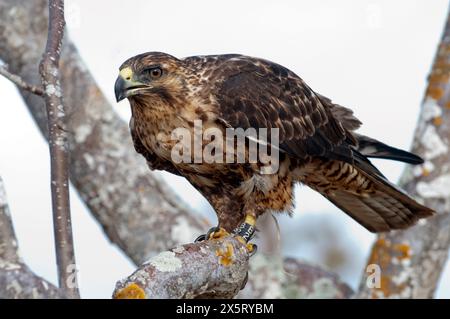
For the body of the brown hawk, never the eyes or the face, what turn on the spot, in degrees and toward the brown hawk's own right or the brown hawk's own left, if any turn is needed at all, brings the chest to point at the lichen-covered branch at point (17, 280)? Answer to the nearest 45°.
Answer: approximately 45° to the brown hawk's own right

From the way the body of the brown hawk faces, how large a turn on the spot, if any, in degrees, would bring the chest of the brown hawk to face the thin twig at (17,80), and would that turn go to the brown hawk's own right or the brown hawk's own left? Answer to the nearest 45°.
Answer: approximately 45° to the brown hawk's own right

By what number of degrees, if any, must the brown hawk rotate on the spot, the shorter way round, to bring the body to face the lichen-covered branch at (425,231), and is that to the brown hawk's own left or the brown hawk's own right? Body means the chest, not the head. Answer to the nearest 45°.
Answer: approximately 135° to the brown hawk's own right

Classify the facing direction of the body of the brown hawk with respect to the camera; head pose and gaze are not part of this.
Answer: to the viewer's left

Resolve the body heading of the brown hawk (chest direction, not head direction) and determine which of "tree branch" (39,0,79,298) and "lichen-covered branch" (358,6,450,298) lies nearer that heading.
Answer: the tree branch
